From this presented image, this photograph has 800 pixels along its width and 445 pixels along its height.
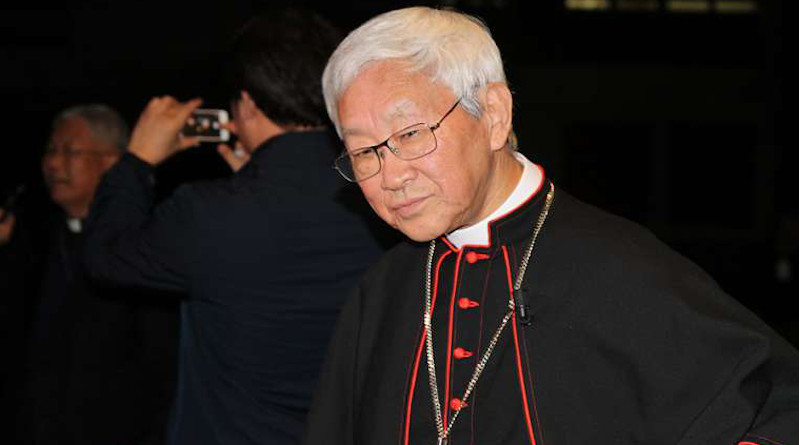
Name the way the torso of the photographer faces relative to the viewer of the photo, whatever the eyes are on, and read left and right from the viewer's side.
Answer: facing away from the viewer and to the left of the viewer

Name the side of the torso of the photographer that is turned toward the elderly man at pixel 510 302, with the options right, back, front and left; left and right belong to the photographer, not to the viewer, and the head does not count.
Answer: back

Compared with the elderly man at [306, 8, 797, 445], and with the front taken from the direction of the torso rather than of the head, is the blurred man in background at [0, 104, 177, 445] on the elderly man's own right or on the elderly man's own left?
on the elderly man's own right

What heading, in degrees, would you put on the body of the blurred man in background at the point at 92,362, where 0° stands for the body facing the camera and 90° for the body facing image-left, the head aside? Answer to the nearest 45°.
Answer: approximately 45°

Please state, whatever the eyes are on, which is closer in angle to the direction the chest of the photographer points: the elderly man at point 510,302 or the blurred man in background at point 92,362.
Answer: the blurred man in background

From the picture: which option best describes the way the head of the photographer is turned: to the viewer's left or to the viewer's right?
to the viewer's left

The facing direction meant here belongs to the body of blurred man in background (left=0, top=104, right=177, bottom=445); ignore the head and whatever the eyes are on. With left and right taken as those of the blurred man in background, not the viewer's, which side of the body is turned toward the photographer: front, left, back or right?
left
